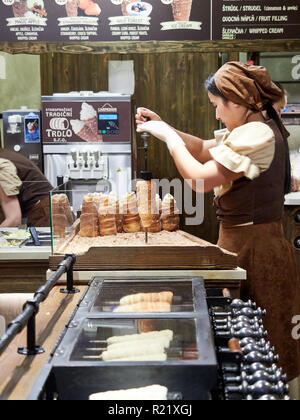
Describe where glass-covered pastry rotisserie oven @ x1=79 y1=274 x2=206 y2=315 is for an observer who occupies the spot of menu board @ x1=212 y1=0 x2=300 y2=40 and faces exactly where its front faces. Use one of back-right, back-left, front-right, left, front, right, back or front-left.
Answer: front

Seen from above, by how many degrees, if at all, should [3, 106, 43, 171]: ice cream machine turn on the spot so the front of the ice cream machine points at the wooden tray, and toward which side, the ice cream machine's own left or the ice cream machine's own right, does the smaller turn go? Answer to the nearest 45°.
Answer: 0° — it already faces it

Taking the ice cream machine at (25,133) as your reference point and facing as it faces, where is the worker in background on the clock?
The worker in background is roughly at 12 o'clock from the ice cream machine.

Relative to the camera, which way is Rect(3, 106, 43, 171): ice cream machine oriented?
toward the camera

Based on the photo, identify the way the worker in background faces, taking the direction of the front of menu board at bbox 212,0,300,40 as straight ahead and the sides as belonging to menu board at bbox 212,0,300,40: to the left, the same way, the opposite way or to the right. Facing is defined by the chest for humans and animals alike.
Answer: to the right

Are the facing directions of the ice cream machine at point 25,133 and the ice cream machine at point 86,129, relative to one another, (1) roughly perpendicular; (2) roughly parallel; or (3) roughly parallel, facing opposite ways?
roughly parallel

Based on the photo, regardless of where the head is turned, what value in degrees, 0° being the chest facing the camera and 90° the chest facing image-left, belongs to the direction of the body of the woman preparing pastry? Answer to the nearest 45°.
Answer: approximately 90°

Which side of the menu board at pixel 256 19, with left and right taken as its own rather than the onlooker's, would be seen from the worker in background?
right

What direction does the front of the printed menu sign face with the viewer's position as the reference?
facing the viewer

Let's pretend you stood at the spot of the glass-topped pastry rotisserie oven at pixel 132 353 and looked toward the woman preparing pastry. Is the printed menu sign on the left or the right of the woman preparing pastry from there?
left

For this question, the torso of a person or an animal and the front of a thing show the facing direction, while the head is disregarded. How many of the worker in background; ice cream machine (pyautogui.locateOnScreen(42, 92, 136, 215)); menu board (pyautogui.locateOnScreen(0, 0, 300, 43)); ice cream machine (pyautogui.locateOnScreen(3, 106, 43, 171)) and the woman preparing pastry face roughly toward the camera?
3

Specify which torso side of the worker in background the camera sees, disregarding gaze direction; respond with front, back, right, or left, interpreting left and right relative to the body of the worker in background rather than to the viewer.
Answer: left

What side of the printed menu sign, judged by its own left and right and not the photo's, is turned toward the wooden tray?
front

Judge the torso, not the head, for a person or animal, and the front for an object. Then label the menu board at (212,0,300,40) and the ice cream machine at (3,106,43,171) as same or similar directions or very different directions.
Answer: same or similar directions

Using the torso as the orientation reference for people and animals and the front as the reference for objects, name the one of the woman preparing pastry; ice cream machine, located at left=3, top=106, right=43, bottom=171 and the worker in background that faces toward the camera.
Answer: the ice cream machine

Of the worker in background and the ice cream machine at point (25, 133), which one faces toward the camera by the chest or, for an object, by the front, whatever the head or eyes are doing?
the ice cream machine
